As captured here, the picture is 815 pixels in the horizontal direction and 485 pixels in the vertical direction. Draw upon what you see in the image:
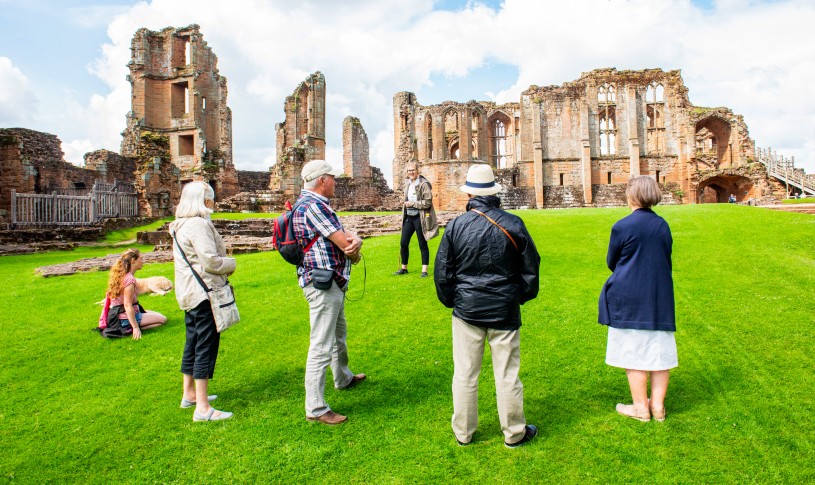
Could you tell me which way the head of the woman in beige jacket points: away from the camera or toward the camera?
away from the camera

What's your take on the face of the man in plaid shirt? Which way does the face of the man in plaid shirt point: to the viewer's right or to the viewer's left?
to the viewer's right

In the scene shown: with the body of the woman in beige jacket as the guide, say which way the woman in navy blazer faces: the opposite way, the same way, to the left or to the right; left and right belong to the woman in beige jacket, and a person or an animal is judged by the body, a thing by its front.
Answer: to the left

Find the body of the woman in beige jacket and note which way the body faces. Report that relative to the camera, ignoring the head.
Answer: to the viewer's right

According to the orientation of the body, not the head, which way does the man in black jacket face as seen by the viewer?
away from the camera

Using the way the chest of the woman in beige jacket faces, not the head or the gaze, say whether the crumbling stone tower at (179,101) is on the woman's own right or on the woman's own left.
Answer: on the woman's own left

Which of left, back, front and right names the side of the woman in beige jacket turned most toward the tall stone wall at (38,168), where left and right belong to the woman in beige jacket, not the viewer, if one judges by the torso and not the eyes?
left

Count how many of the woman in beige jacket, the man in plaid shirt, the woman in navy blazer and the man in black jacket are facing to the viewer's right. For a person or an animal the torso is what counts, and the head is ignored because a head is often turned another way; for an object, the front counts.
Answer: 2

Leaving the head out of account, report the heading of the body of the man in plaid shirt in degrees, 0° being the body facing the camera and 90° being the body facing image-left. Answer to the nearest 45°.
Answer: approximately 270°

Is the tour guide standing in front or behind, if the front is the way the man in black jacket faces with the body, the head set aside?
in front

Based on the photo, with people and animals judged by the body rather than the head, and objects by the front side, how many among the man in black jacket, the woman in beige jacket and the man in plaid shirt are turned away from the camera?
1

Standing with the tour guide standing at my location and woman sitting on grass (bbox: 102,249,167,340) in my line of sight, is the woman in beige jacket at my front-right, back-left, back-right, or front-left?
front-left
